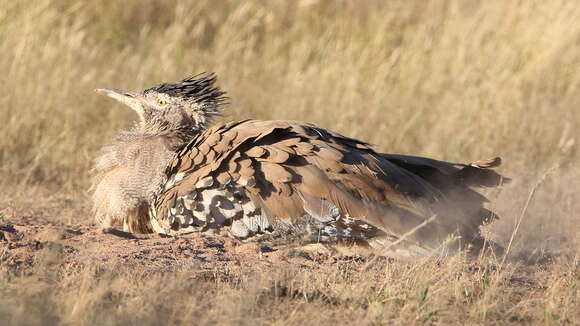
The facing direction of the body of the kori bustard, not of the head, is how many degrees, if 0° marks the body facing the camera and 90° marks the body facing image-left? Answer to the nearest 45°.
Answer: approximately 90°
